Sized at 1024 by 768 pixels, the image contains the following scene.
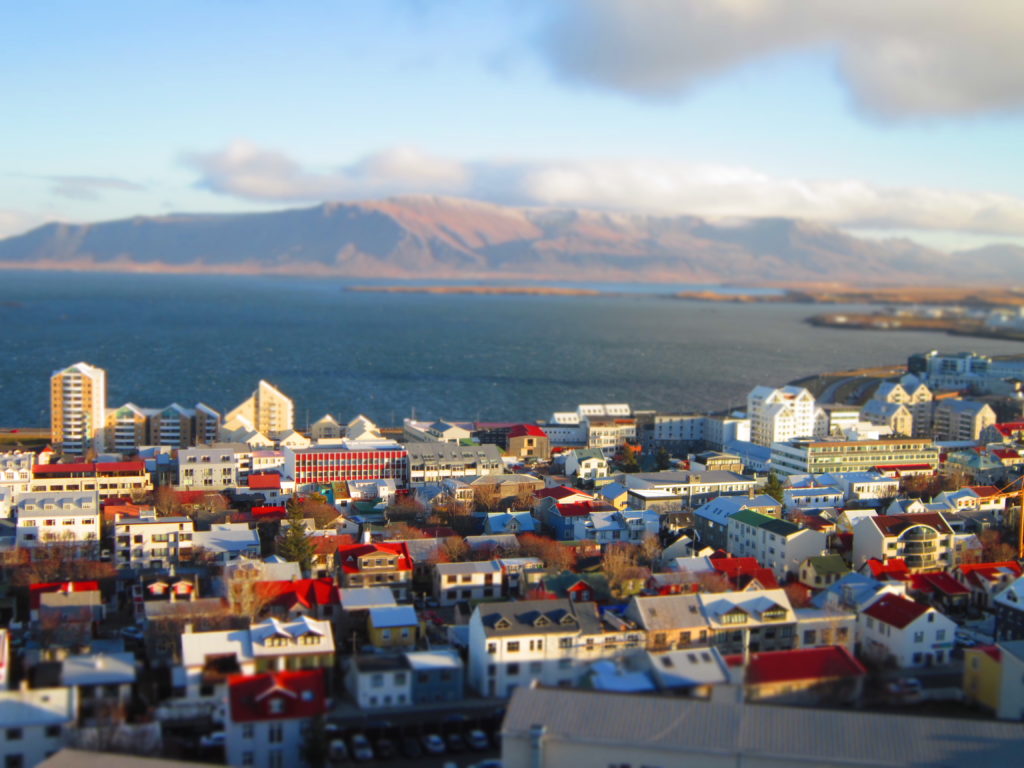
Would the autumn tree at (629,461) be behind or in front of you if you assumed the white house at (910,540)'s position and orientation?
behind

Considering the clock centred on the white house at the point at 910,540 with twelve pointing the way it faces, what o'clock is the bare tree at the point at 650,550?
The bare tree is roughly at 4 o'clock from the white house.

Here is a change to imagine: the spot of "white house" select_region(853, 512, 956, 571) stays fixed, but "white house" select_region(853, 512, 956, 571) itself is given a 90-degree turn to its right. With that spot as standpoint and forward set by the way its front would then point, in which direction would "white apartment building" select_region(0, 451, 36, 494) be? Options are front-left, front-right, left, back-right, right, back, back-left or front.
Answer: front-right

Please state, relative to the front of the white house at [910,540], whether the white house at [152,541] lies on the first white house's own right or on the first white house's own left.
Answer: on the first white house's own right

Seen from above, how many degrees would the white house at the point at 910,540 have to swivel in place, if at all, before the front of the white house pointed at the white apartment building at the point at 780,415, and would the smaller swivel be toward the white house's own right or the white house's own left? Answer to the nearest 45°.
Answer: approximately 135° to the white house's own left

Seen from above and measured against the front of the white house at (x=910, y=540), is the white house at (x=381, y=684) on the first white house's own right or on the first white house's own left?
on the first white house's own right

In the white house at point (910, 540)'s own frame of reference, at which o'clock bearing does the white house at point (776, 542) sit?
the white house at point (776, 542) is roughly at 4 o'clock from the white house at point (910, 540).

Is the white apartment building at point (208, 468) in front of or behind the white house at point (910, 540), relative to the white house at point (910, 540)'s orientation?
behind

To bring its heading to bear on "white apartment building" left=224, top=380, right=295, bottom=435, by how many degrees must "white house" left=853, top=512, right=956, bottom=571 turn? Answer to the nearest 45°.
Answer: approximately 180°

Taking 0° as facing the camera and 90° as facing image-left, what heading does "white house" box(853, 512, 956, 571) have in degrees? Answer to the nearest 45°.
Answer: approximately 315°

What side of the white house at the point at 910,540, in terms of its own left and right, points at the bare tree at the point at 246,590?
right

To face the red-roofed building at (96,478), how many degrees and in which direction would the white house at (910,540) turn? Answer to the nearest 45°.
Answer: approximately 135° to its right

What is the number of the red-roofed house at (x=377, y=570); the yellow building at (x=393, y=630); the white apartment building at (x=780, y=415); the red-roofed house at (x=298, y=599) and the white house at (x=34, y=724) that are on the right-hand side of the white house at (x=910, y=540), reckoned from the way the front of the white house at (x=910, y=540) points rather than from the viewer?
4

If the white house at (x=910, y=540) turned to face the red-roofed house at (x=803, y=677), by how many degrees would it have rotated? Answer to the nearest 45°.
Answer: approximately 45° to its right

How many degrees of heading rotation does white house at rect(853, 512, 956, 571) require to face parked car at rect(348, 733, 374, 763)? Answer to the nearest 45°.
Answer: approximately 90° to its right

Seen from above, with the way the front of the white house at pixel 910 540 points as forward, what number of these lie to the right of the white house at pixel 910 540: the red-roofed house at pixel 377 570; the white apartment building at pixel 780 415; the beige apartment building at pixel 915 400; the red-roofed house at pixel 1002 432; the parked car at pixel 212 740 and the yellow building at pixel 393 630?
3

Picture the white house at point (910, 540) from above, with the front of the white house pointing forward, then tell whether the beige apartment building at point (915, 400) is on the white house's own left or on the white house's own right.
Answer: on the white house's own left

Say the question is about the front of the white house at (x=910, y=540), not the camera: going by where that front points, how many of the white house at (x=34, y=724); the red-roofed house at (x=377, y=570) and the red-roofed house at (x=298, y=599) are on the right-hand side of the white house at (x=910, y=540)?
3
